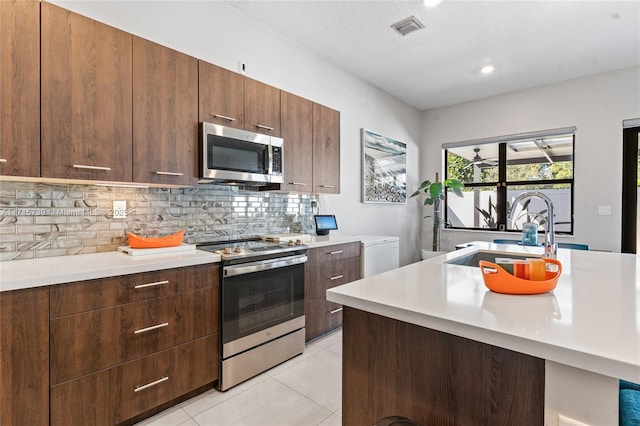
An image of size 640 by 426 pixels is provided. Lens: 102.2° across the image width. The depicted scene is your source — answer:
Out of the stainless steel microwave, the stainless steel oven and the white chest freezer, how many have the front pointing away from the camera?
0

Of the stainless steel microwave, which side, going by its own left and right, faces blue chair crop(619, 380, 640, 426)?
front

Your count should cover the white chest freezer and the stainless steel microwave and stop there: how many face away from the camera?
0

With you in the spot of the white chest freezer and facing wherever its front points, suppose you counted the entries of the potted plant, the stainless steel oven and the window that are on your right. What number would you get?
1

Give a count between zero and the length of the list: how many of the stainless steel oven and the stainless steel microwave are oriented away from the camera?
0

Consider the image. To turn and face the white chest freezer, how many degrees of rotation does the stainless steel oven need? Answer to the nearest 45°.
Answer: approximately 90° to its left

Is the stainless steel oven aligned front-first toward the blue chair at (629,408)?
yes

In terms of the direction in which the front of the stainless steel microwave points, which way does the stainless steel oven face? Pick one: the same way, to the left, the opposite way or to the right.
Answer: the same way

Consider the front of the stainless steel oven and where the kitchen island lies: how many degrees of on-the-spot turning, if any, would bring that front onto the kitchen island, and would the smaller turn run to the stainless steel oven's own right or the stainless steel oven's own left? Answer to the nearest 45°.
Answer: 0° — it already faces it

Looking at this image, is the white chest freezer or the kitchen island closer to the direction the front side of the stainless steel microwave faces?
the kitchen island

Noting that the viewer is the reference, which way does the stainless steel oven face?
facing the viewer and to the right of the viewer
